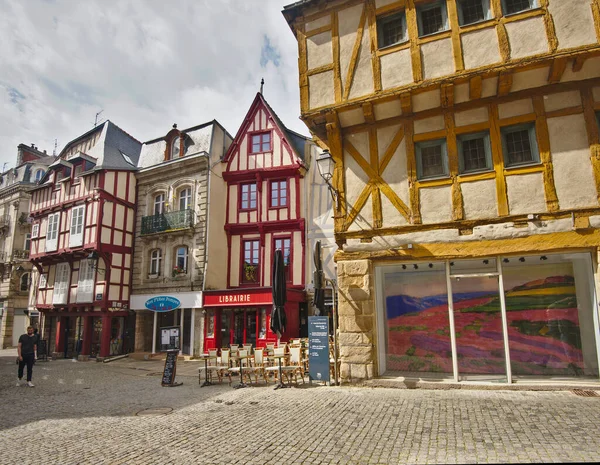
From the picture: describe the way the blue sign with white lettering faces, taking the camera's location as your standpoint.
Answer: facing the viewer

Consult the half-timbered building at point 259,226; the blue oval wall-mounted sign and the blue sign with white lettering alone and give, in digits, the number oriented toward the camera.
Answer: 3

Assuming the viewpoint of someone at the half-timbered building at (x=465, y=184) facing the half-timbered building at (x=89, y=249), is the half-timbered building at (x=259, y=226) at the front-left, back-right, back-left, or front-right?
front-right

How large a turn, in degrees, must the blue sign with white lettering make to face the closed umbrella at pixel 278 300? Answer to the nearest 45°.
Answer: approximately 135° to its right

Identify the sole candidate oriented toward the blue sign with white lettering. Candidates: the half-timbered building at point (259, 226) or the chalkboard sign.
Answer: the half-timbered building

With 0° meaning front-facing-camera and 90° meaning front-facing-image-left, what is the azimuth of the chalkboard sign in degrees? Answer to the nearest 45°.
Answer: approximately 45°

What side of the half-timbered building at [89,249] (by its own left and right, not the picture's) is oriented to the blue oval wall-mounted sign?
left

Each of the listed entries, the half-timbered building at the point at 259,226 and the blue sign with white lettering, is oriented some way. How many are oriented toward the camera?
2

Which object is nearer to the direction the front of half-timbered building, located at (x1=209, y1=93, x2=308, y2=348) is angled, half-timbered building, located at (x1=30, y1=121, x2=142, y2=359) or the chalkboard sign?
the chalkboard sign

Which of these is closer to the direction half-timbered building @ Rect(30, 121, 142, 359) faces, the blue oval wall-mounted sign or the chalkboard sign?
the chalkboard sign

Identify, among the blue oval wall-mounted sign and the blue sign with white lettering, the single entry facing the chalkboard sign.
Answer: the blue oval wall-mounted sign

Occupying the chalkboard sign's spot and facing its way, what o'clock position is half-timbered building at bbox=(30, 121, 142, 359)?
The half-timbered building is roughly at 4 o'clock from the chalkboard sign.
